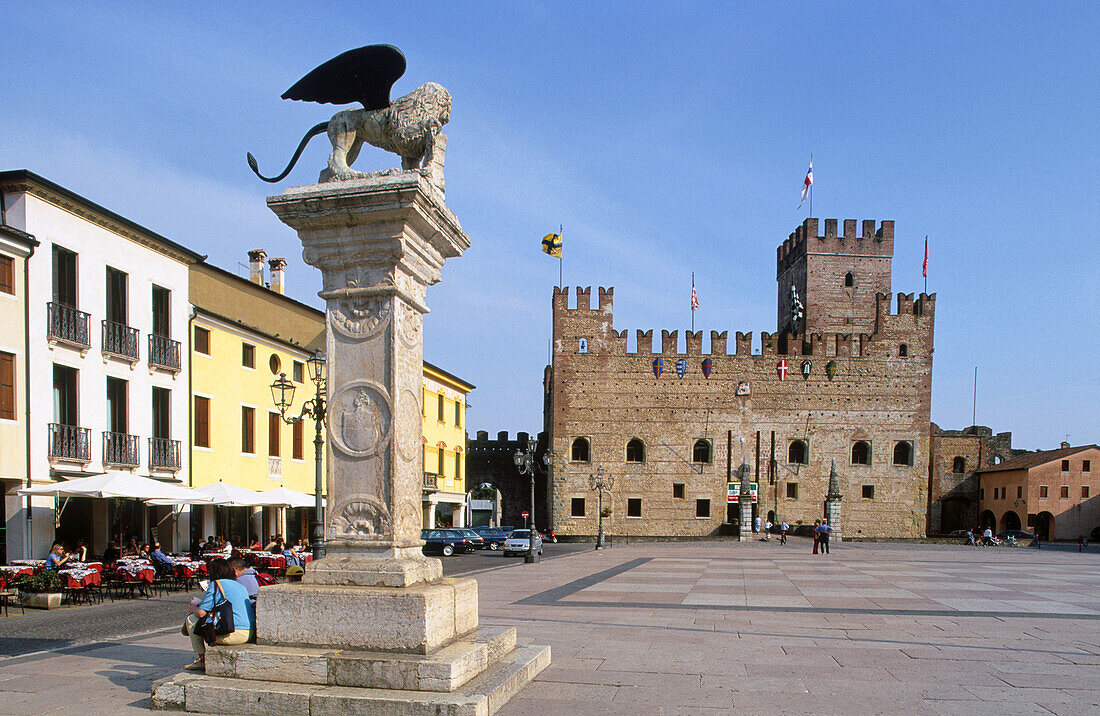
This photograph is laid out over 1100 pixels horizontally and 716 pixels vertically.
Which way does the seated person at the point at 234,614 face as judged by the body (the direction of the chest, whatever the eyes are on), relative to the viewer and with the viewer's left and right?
facing to the left of the viewer

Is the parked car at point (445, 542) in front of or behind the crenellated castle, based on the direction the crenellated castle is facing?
in front

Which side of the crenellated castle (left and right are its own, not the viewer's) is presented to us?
front

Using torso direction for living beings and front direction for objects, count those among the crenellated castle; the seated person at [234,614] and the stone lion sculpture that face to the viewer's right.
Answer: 1

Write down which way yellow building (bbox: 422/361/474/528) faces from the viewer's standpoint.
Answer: facing the viewer and to the right of the viewer

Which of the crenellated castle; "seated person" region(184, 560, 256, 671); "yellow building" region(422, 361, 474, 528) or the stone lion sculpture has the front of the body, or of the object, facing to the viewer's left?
the seated person

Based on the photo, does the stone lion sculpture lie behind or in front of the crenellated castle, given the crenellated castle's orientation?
in front

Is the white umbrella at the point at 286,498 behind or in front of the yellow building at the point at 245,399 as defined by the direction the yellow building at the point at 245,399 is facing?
in front

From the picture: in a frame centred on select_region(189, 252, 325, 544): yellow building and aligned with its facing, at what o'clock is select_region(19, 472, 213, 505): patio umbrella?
The patio umbrella is roughly at 2 o'clock from the yellow building.

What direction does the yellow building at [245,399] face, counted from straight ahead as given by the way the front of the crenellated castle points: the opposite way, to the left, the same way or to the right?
to the left

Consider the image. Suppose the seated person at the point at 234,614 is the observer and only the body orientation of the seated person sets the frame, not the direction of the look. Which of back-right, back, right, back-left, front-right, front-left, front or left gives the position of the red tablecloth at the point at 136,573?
right
